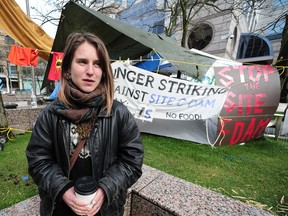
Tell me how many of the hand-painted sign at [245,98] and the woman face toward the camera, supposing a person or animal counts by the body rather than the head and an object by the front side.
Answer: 2

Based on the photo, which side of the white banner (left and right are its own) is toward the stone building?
back

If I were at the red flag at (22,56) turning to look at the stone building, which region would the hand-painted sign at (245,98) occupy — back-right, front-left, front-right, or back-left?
front-right

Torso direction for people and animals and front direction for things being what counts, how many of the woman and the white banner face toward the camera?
2

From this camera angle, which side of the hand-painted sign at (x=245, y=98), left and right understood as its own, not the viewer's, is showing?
front

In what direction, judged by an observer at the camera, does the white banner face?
facing the viewer

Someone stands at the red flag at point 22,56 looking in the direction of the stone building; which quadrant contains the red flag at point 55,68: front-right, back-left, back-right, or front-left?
front-right

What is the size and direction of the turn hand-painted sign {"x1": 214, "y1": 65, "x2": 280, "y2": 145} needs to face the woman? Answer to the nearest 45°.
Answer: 0° — it already faces them

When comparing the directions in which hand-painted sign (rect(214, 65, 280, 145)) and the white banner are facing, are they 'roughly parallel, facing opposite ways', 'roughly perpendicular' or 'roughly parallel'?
roughly parallel

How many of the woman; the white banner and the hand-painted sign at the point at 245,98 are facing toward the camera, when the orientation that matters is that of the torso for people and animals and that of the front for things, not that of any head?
3

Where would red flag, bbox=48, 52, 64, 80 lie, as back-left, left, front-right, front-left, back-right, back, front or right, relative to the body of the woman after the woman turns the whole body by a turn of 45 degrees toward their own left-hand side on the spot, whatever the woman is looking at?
back-left

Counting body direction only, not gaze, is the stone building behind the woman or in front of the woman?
behind

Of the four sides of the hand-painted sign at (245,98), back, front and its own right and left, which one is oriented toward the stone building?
back

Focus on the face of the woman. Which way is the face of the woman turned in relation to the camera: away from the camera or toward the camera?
toward the camera
